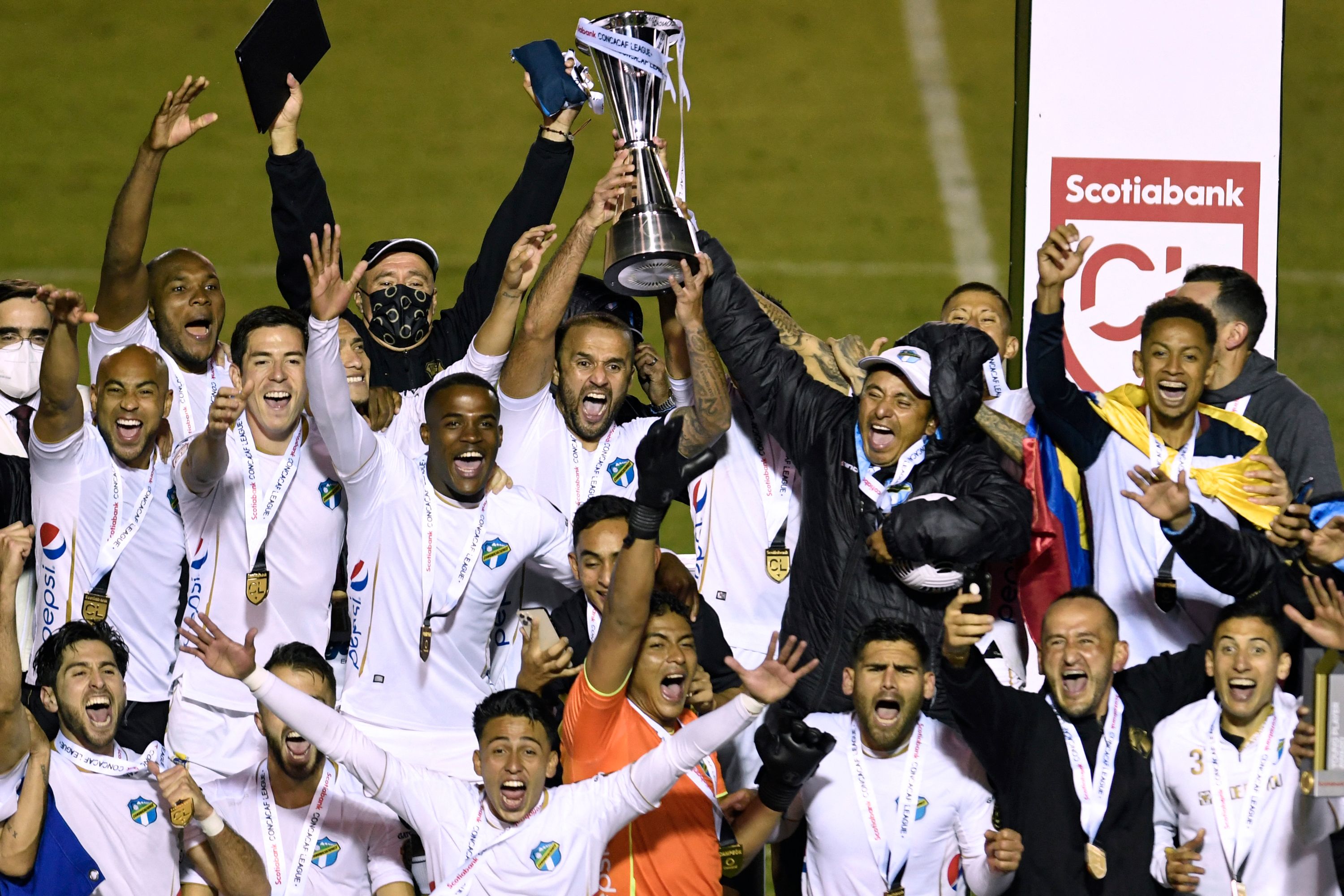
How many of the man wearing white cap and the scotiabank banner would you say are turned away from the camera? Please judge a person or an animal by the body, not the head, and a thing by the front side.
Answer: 0

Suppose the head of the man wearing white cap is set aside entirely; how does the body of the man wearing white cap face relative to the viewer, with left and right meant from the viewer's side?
facing the viewer and to the left of the viewer

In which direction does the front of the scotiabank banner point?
toward the camera

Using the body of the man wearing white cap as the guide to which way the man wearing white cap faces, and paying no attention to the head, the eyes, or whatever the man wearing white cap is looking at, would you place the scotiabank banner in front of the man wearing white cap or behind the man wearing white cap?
behind

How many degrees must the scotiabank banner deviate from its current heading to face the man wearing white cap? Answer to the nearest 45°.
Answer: approximately 45° to its right
